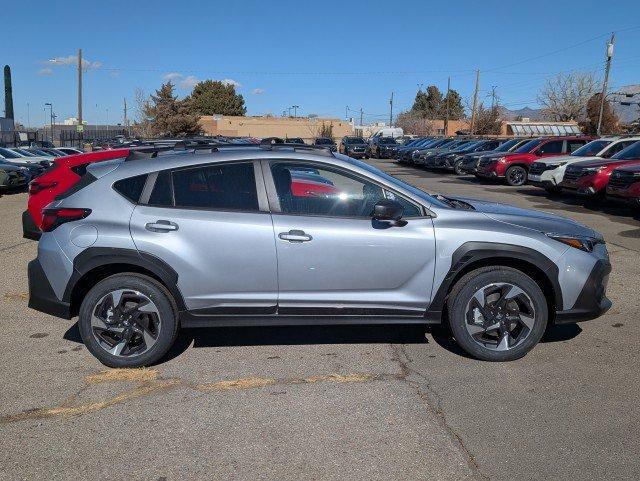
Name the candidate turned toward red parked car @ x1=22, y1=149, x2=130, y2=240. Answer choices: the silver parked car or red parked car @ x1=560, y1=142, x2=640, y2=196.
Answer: red parked car @ x1=560, y1=142, x2=640, y2=196

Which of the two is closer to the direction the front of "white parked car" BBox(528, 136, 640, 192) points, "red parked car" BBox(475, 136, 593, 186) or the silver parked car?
the silver parked car

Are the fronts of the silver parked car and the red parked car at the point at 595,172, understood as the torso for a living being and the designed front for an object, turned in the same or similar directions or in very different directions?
very different directions

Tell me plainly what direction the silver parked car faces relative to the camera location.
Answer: facing to the right of the viewer

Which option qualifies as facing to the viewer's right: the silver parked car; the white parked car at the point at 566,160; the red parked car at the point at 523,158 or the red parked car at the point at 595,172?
the silver parked car

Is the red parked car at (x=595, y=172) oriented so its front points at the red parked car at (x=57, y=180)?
yes

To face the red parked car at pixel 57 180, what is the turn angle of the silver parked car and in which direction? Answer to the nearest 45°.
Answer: approximately 135° to its left

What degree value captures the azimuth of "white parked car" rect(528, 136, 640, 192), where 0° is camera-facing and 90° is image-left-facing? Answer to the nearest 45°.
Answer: approximately 45°

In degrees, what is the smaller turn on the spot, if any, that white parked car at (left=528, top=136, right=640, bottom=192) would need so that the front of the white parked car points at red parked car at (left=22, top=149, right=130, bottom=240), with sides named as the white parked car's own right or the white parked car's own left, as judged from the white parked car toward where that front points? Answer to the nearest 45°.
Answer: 0° — it already faces it

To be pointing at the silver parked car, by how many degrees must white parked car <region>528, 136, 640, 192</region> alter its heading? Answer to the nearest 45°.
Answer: approximately 45° to its left

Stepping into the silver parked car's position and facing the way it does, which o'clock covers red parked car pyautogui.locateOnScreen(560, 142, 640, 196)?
The red parked car is roughly at 10 o'clock from the silver parked car.

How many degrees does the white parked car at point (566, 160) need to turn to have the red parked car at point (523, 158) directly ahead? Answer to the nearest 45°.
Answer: approximately 90° to its right

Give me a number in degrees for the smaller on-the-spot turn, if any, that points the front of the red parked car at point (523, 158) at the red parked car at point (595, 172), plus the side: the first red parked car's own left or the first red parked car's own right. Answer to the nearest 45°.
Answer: approximately 45° to the first red parked car's own left

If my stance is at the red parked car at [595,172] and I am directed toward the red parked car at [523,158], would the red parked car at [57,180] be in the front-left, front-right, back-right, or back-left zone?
back-left

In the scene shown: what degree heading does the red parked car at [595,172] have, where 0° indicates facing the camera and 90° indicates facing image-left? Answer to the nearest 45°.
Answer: approximately 45°

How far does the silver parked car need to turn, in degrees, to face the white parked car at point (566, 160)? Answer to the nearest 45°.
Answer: approximately 45° to its left
